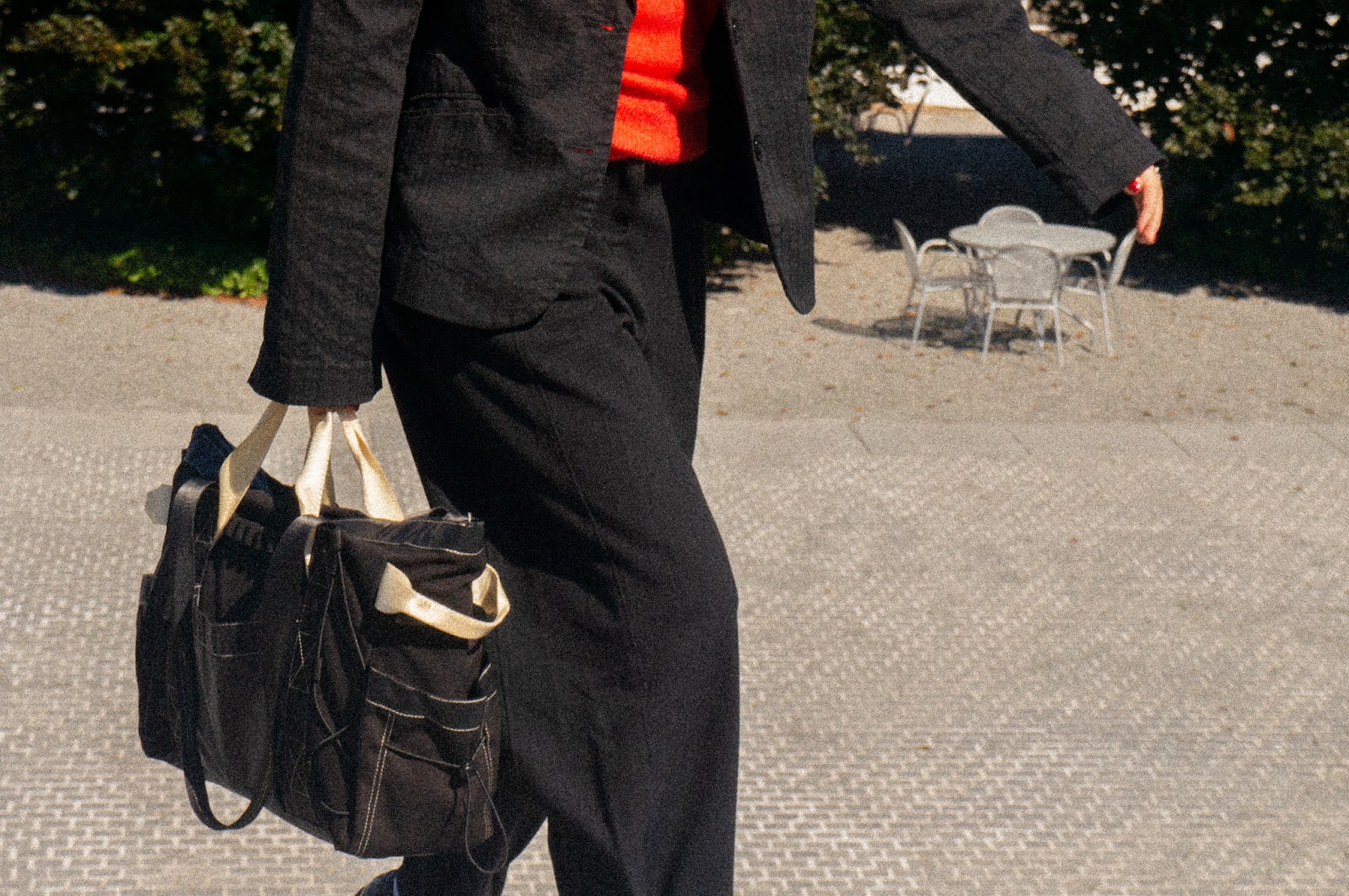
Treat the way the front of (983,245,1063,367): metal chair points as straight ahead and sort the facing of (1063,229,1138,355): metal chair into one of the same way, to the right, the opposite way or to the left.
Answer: to the left

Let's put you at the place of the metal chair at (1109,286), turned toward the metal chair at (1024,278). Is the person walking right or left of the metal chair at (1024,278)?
left

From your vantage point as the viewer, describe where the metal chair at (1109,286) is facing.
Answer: facing to the left of the viewer

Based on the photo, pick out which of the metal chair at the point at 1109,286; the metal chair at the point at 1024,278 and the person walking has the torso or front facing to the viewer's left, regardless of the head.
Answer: the metal chair at the point at 1109,286

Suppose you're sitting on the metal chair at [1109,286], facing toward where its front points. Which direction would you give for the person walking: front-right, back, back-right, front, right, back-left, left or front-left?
left

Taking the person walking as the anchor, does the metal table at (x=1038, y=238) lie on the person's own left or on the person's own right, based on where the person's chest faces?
on the person's own left

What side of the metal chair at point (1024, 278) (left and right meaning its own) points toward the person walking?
back

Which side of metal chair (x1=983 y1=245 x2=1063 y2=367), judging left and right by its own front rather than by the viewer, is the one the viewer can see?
back

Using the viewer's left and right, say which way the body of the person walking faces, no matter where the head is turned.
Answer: facing the viewer and to the right of the viewer
